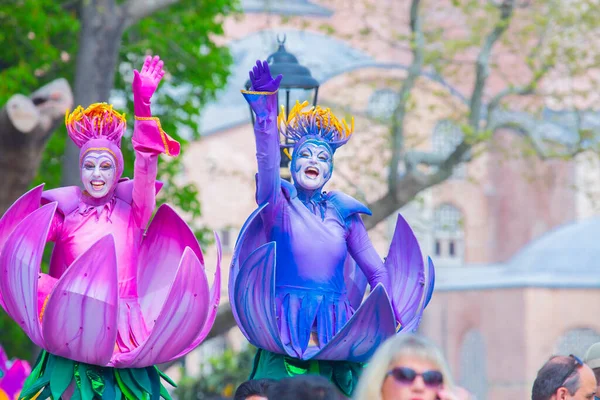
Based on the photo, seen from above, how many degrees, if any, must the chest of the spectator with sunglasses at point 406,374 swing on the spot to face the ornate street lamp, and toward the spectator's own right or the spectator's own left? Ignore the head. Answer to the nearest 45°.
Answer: approximately 135° to the spectator's own left

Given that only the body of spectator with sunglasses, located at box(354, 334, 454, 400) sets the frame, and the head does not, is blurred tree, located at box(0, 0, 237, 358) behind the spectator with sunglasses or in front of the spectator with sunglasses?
behind

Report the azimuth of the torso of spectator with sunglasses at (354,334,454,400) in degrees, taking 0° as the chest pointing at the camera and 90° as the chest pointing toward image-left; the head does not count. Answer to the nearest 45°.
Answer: approximately 315°

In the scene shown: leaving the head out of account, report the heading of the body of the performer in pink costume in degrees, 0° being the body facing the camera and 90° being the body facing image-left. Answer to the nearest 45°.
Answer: approximately 0°

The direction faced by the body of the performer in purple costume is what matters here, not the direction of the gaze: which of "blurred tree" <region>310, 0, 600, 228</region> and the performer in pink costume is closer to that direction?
the performer in pink costume

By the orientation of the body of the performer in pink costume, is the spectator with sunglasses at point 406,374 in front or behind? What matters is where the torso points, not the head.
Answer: in front

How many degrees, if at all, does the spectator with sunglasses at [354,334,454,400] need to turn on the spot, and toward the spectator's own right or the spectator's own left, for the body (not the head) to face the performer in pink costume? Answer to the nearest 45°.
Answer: approximately 180°

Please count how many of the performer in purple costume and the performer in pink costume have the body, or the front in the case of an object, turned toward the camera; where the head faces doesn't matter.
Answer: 2

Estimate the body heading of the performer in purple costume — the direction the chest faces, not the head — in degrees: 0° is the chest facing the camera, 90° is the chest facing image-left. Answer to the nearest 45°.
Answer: approximately 0°
